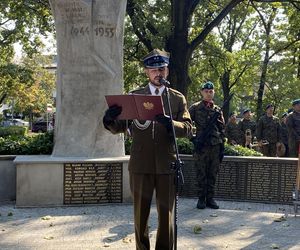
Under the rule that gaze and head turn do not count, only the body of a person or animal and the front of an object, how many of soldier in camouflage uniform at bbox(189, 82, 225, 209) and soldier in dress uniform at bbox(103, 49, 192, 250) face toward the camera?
2

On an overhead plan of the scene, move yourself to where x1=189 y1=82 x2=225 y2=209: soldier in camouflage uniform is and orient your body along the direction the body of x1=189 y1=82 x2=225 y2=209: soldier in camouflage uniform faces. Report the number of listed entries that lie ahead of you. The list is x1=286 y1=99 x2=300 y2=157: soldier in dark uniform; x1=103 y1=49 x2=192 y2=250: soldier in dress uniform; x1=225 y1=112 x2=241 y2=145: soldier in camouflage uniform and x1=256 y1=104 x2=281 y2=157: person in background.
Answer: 1

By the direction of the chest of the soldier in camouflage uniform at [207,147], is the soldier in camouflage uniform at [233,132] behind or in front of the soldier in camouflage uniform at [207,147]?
behind

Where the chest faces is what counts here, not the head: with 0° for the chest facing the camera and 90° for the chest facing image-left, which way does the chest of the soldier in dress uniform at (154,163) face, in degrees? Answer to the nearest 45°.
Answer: approximately 0°

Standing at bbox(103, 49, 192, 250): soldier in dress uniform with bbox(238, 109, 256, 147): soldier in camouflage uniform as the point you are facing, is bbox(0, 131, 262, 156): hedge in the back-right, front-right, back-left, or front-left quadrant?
front-left

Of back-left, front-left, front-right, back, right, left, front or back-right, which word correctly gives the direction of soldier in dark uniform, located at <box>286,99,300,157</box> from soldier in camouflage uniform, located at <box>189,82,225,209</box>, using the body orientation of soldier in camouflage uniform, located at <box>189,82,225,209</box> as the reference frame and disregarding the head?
back-left

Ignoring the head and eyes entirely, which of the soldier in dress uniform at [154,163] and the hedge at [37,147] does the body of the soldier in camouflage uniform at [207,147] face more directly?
the soldier in dress uniform

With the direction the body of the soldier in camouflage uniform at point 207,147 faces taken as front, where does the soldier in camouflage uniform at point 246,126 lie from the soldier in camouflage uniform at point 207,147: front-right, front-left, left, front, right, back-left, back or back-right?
back

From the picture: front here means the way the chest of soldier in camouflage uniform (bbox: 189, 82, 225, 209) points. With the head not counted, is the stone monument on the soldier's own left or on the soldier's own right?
on the soldier's own right

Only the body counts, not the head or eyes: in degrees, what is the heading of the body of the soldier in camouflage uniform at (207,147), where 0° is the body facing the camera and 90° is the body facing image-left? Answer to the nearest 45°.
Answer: approximately 0°

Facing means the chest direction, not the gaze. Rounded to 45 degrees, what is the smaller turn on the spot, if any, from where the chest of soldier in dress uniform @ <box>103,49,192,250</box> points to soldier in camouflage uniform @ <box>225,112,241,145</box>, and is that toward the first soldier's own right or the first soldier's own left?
approximately 180°

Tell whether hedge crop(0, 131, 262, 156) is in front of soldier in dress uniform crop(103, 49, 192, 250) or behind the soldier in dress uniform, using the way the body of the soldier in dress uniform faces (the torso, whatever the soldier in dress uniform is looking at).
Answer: behind

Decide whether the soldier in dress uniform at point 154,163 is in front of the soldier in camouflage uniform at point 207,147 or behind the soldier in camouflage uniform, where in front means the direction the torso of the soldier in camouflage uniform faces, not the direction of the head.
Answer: in front
